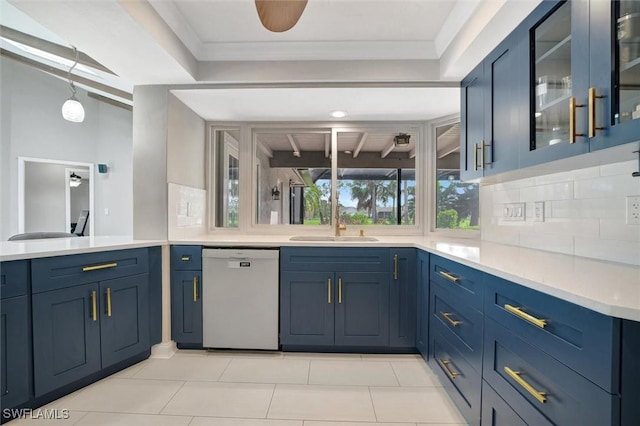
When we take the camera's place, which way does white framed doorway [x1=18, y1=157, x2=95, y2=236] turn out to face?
facing the viewer and to the right of the viewer

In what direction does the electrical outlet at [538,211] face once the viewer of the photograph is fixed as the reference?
facing the viewer and to the left of the viewer

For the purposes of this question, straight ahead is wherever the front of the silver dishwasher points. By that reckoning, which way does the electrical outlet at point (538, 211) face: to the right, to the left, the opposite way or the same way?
to the right

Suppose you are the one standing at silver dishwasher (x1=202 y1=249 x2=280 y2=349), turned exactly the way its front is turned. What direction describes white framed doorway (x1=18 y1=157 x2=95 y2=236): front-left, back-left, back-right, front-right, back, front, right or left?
back-right

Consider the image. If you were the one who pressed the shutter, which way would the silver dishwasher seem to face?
facing the viewer

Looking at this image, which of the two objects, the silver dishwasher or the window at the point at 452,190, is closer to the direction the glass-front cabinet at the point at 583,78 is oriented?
the silver dishwasher

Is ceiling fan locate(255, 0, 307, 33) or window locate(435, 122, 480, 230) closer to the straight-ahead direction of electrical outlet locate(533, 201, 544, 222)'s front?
the ceiling fan

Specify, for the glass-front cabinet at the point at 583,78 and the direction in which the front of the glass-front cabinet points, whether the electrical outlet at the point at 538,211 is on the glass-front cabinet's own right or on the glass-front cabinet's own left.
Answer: on the glass-front cabinet's own right

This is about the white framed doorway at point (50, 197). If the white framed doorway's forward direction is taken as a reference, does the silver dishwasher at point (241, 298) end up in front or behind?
in front

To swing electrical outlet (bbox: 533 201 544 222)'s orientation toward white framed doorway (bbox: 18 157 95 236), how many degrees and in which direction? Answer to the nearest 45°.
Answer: approximately 45° to its right

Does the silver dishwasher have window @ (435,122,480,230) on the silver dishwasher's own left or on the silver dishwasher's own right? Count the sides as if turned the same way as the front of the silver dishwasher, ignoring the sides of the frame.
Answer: on the silver dishwasher's own left

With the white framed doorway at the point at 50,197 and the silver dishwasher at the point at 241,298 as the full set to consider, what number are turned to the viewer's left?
0
